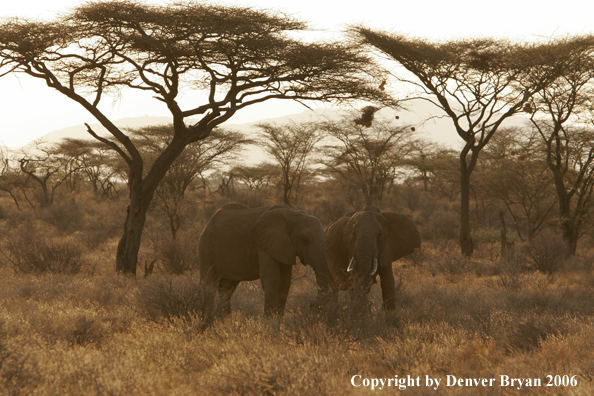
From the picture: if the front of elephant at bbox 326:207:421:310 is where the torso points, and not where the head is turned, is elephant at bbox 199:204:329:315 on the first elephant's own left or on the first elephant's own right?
on the first elephant's own right

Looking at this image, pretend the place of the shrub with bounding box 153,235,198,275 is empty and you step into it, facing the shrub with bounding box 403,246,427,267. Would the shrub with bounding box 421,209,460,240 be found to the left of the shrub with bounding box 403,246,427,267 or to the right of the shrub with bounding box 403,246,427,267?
left

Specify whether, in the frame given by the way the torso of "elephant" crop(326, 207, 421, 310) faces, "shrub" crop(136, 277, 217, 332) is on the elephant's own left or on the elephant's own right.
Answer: on the elephant's own right

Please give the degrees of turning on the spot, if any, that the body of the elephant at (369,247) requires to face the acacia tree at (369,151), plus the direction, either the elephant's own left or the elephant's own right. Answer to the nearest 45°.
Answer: approximately 180°

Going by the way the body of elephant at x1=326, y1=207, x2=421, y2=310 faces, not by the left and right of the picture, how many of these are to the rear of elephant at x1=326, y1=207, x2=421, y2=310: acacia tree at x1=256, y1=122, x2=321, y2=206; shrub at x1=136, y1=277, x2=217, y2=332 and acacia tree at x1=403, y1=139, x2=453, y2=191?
2

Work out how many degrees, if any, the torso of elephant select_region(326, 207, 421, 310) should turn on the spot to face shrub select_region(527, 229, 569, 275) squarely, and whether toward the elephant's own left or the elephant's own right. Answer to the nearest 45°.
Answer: approximately 135° to the elephant's own left

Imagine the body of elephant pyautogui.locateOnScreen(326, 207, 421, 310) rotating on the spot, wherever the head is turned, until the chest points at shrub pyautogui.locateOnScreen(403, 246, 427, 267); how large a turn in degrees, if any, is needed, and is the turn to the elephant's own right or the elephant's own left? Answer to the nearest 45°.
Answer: approximately 180°

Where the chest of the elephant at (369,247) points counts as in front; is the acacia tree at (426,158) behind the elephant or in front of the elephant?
behind

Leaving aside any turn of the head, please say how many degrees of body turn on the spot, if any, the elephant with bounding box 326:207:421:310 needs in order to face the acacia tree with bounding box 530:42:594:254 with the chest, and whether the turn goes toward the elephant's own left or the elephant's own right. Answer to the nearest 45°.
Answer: approximately 135° to the elephant's own left

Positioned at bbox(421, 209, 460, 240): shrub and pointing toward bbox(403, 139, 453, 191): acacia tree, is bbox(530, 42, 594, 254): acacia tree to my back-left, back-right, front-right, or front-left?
back-right

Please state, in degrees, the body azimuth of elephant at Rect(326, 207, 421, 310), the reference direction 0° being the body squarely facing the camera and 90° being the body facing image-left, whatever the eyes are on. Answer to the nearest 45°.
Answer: approximately 0°

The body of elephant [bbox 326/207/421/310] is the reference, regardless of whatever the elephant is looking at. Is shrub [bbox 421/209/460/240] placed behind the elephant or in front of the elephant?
behind

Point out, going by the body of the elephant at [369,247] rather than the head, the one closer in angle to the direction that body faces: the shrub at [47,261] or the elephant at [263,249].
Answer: the elephant
